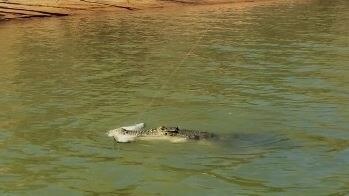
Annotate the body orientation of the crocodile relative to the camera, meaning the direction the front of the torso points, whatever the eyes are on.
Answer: to the viewer's left

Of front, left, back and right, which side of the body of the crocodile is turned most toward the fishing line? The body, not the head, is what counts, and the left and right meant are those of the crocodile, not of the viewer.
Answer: right
